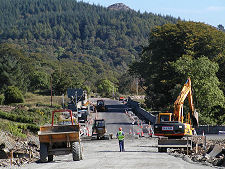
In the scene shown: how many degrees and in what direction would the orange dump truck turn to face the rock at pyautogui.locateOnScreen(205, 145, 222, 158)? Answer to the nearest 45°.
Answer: approximately 90° to its left

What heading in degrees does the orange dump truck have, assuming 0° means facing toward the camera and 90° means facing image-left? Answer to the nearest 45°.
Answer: approximately 0°

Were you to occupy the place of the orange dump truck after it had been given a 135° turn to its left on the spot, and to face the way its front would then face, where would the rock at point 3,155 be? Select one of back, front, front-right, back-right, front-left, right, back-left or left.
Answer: left
